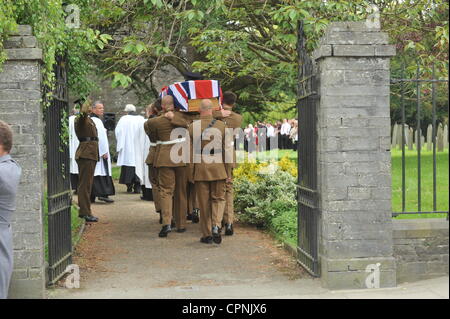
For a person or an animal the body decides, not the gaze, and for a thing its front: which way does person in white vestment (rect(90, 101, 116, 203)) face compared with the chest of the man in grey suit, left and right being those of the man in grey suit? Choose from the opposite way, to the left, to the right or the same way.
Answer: to the right

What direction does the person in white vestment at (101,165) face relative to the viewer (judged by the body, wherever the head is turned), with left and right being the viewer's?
facing to the right of the viewer

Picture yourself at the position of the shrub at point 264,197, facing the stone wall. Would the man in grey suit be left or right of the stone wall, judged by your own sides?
right

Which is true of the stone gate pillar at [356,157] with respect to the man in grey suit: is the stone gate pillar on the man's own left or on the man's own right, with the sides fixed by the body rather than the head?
on the man's own right

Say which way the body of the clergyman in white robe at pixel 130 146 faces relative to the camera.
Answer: away from the camera

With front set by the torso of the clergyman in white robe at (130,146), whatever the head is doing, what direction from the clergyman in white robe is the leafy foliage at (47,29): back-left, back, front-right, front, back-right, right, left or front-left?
back

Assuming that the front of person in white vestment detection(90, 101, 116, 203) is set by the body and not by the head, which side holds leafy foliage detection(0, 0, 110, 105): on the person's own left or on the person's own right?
on the person's own right

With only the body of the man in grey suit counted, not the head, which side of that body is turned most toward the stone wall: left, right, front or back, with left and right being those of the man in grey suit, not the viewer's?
right

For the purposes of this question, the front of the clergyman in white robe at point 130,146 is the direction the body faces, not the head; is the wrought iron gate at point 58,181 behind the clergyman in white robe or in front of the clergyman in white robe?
behind

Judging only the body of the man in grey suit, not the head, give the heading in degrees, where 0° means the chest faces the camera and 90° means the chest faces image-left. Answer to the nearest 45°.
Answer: approximately 180°

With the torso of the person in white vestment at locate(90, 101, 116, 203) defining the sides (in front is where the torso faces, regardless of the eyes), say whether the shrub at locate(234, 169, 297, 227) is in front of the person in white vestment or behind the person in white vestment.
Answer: in front
